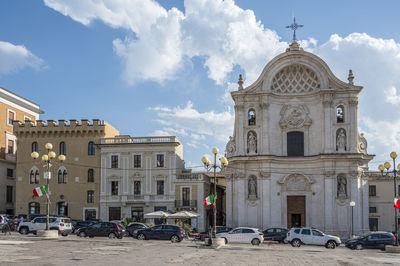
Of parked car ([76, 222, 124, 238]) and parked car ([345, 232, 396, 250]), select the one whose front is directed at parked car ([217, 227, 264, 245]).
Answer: parked car ([345, 232, 396, 250])

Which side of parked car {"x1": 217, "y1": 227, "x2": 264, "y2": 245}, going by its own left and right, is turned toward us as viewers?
left

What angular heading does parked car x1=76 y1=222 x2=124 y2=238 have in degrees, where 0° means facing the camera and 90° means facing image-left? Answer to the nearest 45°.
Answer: approximately 90°

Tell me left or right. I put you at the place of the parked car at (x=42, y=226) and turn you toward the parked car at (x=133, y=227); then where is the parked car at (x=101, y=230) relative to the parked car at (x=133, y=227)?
right

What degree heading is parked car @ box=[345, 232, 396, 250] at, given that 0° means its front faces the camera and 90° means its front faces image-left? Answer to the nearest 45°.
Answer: approximately 90°

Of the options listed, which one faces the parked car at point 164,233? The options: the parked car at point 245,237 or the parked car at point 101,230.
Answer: the parked car at point 245,237

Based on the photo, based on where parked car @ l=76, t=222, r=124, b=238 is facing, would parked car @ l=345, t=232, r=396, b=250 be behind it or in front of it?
behind
